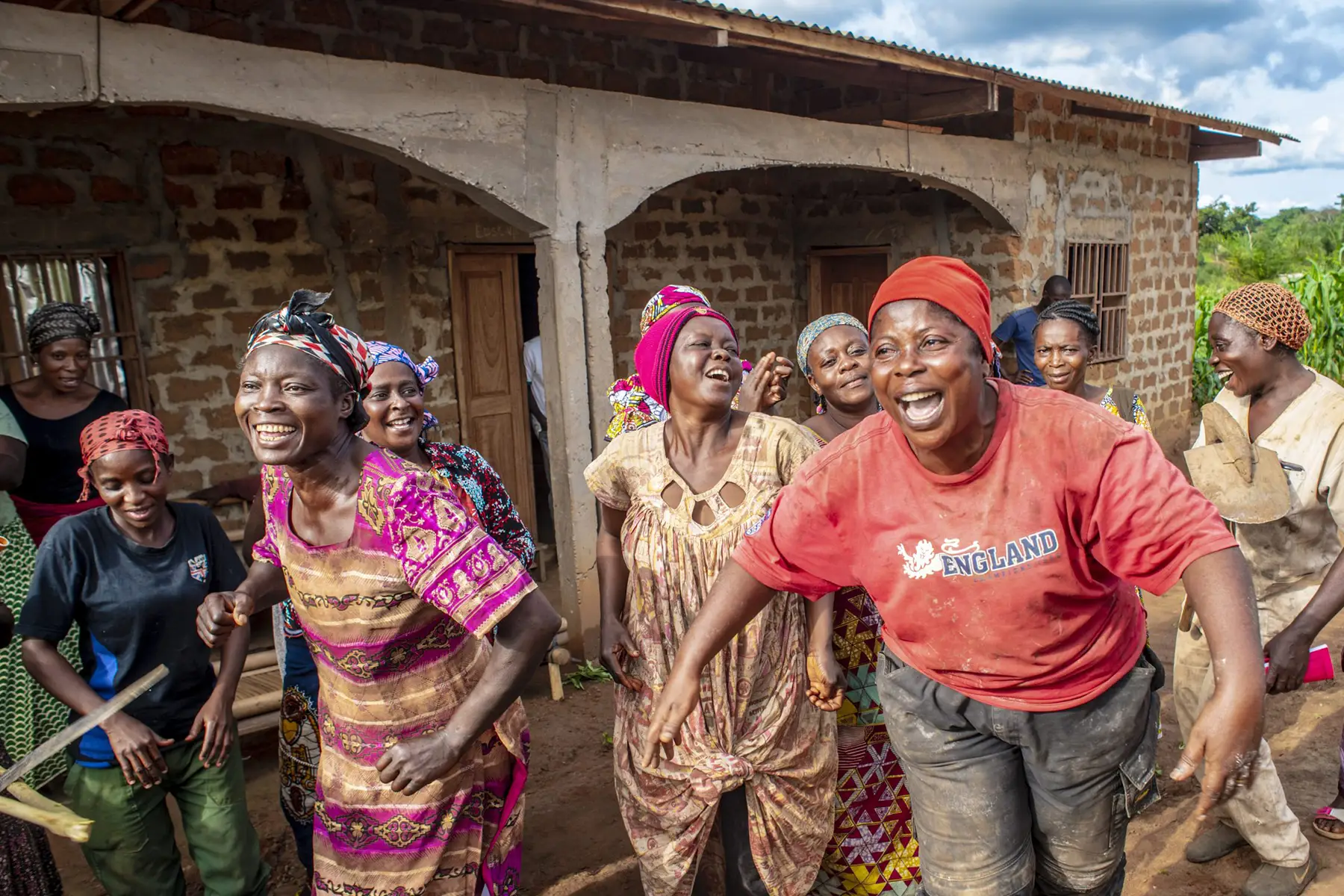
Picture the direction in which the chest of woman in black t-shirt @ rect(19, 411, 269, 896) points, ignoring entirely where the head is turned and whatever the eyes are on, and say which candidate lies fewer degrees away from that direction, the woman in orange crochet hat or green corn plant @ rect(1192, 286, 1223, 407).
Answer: the woman in orange crochet hat

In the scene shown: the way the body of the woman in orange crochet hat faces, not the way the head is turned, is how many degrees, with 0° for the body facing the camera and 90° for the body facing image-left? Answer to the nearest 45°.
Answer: approximately 45°

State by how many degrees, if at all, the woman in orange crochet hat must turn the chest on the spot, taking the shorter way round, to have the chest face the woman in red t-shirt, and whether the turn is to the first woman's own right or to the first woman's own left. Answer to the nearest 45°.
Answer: approximately 45° to the first woman's own left

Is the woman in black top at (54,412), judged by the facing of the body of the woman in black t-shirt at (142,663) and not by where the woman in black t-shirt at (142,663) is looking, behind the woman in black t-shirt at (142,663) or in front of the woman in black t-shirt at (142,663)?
behind

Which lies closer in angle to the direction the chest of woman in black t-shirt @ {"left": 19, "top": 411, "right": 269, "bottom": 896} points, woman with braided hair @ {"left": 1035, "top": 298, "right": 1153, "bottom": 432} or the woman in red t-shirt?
the woman in red t-shirt

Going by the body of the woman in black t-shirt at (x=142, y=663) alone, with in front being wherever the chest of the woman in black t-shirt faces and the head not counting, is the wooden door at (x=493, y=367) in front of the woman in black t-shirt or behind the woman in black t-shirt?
behind

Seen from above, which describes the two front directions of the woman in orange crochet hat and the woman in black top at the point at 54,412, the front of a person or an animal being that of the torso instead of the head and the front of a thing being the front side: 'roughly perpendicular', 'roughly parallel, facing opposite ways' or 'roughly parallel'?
roughly perpendicular

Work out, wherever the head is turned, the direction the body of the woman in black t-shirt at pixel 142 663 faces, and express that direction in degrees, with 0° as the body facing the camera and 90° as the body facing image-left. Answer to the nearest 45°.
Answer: approximately 0°

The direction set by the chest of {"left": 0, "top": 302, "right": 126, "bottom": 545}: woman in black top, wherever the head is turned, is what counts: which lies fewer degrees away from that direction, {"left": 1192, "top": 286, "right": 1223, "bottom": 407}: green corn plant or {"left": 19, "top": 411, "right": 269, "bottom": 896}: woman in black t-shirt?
the woman in black t-shirt

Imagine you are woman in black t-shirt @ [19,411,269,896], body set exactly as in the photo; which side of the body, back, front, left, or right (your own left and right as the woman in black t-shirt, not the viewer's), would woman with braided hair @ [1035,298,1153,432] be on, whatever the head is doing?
left

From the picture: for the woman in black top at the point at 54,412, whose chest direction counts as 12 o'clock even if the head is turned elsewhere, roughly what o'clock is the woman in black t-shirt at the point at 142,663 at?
the woman in black t-shirt at the point at 142,663 is roughly at 12 o'clock from the woman in black top at the point at 54,412.

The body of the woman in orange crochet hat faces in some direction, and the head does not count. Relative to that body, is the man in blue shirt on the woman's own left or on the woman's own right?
on the woman's own right

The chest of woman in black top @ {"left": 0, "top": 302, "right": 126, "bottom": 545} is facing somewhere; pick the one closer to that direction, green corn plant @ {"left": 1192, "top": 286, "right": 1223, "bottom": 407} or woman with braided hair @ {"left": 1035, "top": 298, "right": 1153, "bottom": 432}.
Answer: the woman with braided hair

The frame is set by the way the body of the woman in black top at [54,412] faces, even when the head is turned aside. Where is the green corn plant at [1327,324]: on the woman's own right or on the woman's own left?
on the woman's own left

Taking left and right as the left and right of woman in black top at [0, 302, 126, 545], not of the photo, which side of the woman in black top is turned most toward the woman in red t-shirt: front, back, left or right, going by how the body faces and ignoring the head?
front

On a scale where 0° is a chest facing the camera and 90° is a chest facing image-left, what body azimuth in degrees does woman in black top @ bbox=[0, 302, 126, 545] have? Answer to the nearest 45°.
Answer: approximately 0°
